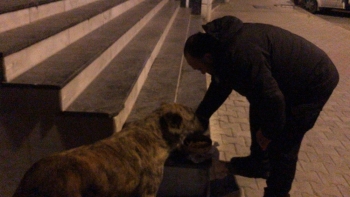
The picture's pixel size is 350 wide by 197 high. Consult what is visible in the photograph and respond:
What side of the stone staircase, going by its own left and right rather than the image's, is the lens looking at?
right

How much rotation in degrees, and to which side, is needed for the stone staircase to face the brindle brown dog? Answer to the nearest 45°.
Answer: approximately 90° to its right

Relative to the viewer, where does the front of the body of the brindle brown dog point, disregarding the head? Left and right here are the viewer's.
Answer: facing to the right of the viewer

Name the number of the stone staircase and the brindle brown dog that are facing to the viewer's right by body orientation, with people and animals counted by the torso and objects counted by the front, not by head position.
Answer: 2
